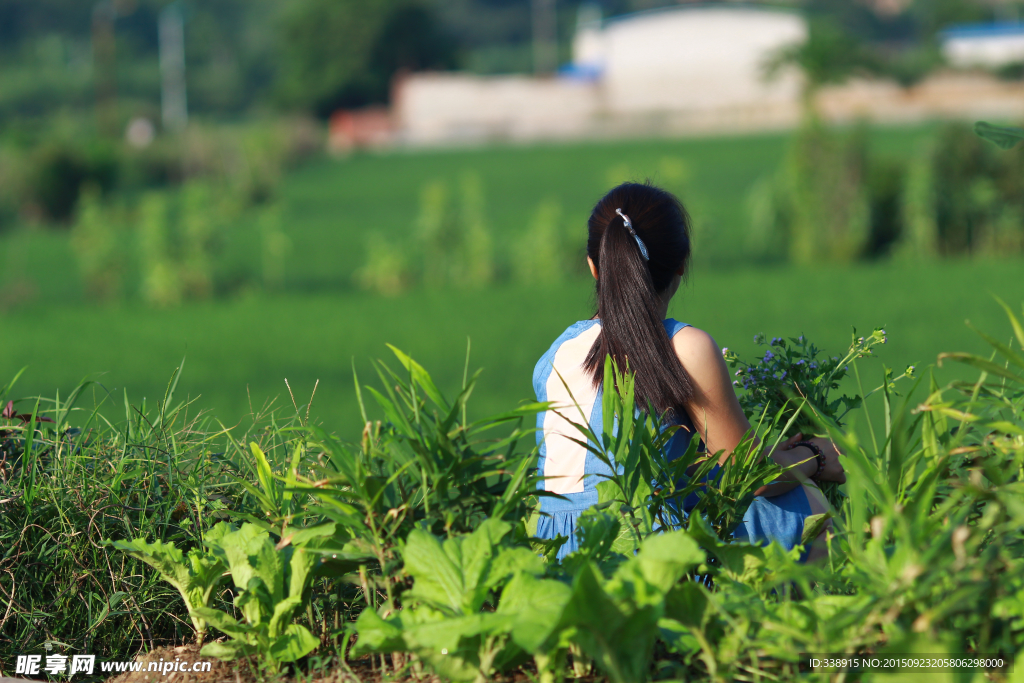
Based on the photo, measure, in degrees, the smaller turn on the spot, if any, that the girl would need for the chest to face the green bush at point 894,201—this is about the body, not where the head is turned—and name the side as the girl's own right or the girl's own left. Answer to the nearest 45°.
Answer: approximately 45° to the girl's own left

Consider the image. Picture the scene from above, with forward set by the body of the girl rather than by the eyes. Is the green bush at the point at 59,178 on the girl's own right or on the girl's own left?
on the girl's own left

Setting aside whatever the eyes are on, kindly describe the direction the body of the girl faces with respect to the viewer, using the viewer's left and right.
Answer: facing away from the viewer and to the right of the viewer

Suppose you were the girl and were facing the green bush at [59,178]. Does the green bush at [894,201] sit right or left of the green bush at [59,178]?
right
